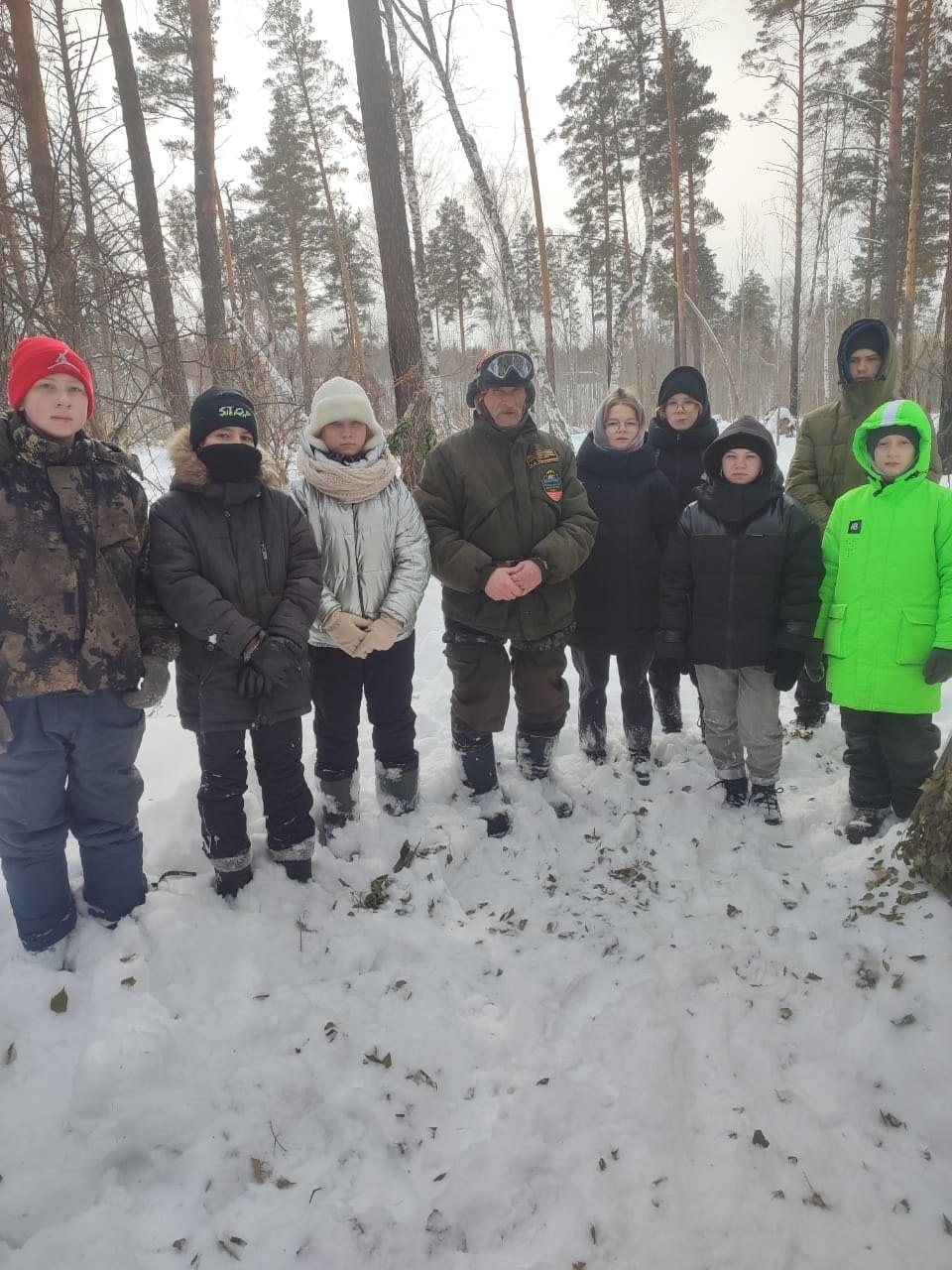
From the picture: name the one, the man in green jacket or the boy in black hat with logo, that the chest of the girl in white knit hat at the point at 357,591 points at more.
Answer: the boy in black hat with logo

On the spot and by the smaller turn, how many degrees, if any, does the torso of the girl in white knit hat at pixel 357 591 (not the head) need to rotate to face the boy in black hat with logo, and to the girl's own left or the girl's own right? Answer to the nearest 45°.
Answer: approximately 45° to the girl's own right

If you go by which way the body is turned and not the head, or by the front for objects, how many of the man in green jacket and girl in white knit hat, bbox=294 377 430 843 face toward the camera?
2

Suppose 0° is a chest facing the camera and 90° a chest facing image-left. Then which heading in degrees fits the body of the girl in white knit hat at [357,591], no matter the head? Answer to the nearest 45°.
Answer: approximately 0°

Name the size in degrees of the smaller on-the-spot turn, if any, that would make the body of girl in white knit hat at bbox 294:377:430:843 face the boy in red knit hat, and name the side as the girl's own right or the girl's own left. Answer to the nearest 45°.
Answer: approximately 45° to the girl's own right

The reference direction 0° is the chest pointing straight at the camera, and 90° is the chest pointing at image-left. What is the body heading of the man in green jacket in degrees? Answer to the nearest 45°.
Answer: approximately 0°

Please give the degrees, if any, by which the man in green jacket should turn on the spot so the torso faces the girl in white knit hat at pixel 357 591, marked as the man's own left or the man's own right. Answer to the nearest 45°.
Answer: approximately 45° to the man's own right
